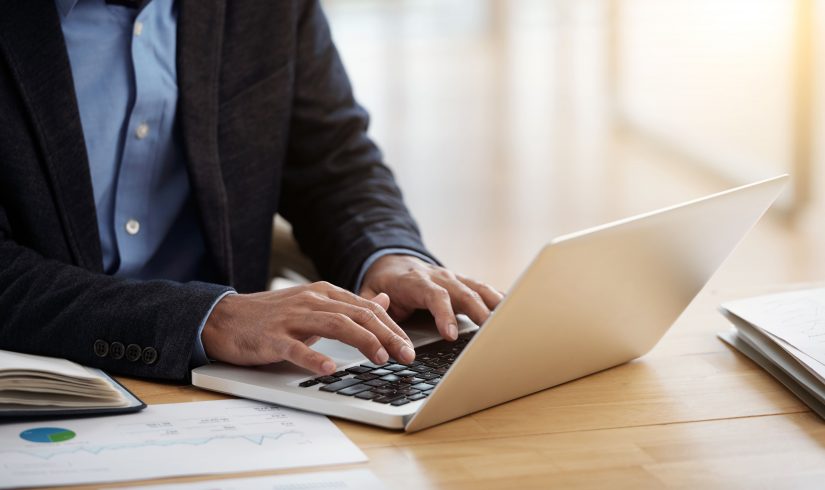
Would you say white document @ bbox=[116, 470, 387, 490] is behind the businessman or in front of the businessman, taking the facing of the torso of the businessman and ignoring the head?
in front

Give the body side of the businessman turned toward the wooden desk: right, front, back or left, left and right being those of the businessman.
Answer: front

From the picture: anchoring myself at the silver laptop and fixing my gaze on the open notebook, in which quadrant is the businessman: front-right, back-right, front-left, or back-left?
front-right

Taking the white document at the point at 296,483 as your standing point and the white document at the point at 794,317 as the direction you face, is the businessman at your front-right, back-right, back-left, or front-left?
front-left

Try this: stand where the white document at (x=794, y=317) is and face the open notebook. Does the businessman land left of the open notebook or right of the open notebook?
right

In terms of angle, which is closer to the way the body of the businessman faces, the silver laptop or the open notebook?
the silver laptop

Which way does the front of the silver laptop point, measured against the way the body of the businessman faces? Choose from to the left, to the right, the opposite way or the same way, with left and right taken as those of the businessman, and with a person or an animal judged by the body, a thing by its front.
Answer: the opposite way

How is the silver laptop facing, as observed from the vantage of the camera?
facing away from the viewer and to the left of the viewer

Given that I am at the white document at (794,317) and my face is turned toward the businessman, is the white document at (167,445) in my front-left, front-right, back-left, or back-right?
front-left
